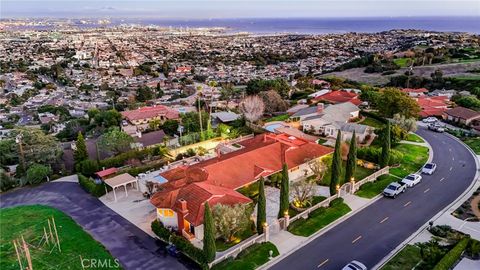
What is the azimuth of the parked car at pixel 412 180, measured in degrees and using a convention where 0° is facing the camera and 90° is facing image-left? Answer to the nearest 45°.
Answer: approximately 45°

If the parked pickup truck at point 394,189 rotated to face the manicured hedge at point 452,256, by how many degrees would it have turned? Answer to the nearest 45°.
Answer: approximately 45° to its left

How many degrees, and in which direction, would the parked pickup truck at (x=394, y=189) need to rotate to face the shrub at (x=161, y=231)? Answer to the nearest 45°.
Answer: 0° — it already faces it

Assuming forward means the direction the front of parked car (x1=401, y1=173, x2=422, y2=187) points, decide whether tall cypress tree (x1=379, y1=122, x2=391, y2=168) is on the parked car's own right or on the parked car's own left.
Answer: on the parked car's own right

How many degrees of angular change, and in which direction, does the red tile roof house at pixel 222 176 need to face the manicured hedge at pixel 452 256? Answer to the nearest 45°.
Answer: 0° — it already faces it

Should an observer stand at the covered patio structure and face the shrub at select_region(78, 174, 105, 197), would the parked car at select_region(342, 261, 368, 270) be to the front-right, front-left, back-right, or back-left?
back-left

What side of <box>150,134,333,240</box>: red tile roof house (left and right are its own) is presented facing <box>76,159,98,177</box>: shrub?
back

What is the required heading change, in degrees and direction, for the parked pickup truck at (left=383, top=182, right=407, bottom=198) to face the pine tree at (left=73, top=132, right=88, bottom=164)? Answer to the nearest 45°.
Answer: approximately 45° to its right

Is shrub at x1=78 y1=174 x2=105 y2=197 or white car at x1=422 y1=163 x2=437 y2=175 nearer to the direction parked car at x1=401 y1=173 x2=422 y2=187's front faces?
the shrub

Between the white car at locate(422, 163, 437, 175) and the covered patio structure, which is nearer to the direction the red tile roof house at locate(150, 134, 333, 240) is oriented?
the white car

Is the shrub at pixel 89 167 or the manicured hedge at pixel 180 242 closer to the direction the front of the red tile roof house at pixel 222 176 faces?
the manicured hedge

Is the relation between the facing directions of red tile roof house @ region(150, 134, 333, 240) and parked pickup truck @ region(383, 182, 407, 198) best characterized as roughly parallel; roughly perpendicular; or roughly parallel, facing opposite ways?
roughly perpendicular

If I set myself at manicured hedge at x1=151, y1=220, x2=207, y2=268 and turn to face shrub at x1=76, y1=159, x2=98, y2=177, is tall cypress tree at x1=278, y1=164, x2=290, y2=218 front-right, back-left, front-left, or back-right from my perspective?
back-right
